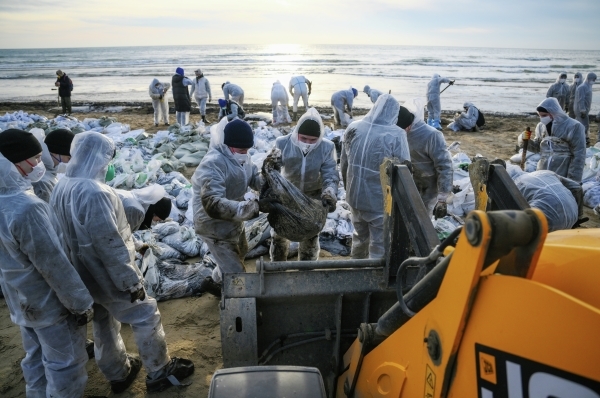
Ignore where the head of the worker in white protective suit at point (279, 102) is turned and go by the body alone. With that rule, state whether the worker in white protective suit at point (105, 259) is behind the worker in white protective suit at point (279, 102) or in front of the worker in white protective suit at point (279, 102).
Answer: behind

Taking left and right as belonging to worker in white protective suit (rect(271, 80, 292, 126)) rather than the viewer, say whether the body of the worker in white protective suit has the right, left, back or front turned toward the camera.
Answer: back

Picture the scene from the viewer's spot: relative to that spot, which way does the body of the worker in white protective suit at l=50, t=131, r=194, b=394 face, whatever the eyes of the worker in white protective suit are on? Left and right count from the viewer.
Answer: facing away from the viewer and to the right of the viewer

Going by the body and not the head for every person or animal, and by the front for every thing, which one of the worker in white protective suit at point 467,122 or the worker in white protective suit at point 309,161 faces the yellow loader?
the worker in white protective suit at point 309,161

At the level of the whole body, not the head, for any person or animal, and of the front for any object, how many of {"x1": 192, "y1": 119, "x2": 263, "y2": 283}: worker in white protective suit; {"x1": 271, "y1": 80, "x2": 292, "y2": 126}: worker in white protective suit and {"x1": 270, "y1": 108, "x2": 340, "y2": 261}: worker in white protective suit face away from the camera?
1

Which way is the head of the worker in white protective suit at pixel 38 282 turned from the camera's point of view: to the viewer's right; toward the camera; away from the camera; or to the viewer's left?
to the viewer's right

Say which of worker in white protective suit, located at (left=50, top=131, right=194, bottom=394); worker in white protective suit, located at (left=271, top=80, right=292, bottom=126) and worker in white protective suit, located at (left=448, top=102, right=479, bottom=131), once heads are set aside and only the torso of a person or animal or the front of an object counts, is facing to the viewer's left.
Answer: worker in white protective suit, located at (left=448, top=102, right=479, bottom=131)

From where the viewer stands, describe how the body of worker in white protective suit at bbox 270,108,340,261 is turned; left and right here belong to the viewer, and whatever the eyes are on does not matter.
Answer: facing the viewer

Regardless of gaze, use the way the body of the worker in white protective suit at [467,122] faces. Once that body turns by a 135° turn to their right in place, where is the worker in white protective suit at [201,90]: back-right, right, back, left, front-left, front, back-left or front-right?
back-left
